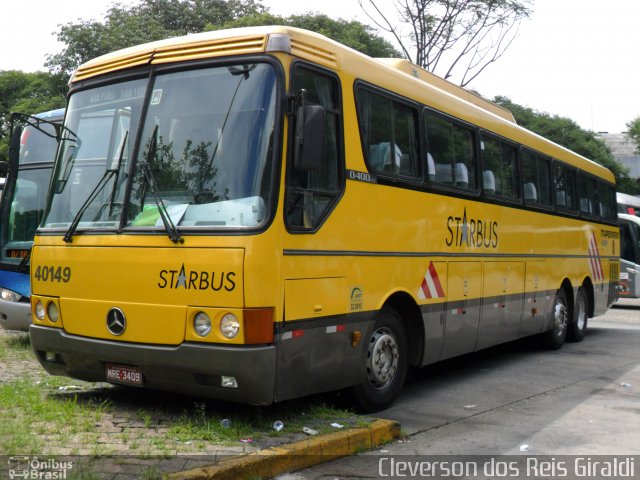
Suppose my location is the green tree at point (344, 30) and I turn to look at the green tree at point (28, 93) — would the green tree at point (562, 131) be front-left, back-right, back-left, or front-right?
back-right

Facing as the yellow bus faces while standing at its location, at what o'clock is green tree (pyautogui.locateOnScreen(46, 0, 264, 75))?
The green tree is roughly at 4 o'clock from the yellow bus.

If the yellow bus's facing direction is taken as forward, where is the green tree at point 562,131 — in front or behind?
behind

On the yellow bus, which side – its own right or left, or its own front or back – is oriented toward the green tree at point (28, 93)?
right

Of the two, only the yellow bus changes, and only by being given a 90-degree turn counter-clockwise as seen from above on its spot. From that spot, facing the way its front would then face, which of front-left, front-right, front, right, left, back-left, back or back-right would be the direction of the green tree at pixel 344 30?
back-left

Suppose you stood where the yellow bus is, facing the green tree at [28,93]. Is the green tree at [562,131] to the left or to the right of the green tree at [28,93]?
right

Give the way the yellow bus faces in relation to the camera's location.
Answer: facing the viewer and to the left of the viewer

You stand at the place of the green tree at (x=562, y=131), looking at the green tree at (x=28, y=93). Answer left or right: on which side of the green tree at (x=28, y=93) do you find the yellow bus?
left
